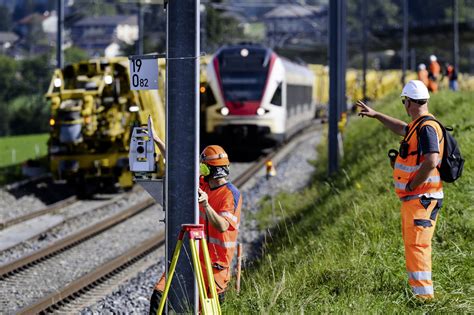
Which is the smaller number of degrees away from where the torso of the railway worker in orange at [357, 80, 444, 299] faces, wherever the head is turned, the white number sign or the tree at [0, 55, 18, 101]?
the white number sign

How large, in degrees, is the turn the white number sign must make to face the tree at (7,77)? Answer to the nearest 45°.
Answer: approximately 180°

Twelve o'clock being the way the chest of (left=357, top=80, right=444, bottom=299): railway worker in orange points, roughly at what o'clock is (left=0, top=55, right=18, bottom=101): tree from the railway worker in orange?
The tree is roughly at 2 o'clock from the railway worker in orange.

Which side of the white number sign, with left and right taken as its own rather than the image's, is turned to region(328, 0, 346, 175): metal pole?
back

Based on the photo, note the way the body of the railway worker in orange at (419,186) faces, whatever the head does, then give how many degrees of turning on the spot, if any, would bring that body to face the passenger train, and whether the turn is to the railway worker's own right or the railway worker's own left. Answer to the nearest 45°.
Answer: approximately 90° to the railway worker's own right

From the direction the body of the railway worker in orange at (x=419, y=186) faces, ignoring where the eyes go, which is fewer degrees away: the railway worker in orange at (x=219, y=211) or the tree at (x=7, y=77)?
the railway worker in orange

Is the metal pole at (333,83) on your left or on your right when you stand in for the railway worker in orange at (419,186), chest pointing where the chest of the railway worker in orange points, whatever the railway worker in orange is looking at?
on your right

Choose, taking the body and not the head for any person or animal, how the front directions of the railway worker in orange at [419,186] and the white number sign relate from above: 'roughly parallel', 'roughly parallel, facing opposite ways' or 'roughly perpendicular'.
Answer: roughly perpendicular

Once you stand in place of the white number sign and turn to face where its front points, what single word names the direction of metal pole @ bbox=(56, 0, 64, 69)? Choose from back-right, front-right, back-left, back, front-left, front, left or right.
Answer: back

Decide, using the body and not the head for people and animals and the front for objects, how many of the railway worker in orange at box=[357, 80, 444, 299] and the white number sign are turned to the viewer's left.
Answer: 1

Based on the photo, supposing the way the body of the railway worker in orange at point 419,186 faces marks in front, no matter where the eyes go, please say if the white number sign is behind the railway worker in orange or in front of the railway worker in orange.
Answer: in front

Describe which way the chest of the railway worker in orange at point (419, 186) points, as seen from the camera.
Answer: to the viewer's left

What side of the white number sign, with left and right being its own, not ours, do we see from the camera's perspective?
front

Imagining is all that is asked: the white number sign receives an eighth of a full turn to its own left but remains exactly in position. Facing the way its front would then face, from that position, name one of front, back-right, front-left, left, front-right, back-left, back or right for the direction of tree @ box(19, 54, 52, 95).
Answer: back-left

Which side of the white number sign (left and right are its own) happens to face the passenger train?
back

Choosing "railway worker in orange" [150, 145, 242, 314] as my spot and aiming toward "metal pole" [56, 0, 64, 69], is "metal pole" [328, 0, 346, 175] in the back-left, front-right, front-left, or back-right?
front-right

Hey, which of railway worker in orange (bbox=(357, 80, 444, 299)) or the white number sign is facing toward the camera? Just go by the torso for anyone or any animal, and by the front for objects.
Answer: the white number sign
